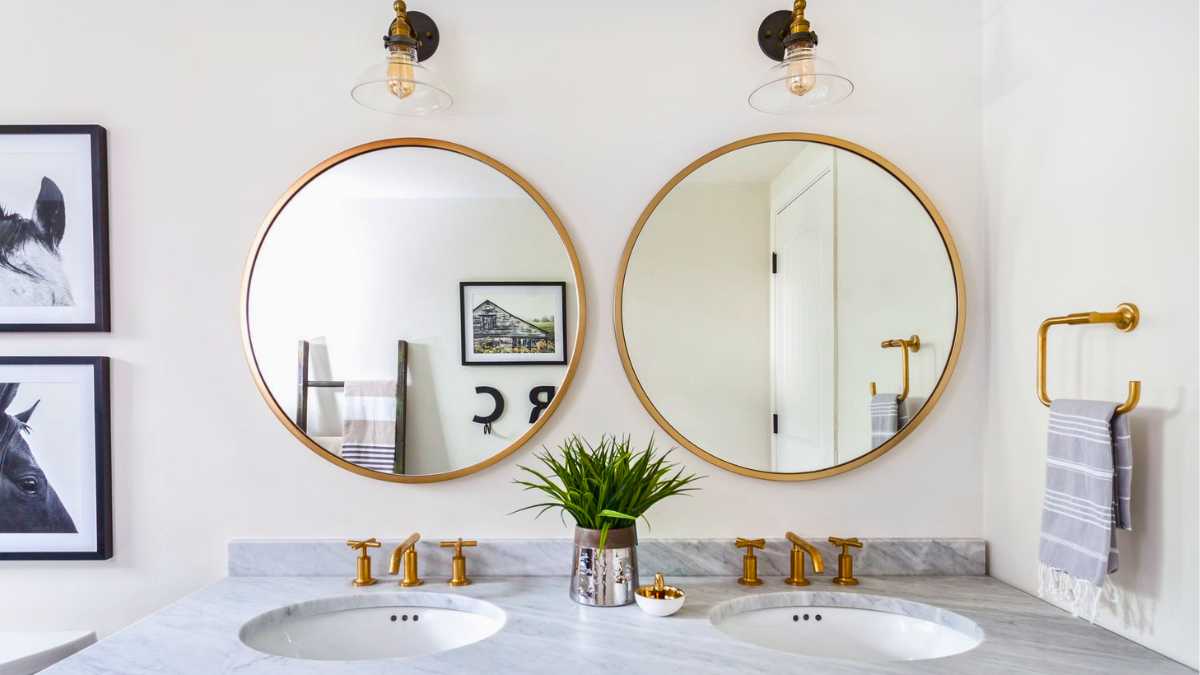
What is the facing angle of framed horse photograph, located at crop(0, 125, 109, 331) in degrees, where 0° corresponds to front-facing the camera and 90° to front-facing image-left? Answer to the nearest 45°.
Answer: approximately 0°

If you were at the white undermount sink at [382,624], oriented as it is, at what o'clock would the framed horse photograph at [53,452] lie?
The framed horse photograph is roughly at 4 o'clock from the white undermount sink.

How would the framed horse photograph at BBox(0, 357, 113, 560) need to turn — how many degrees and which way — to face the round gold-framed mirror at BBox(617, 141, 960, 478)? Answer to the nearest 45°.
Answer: approximately 45° to its left

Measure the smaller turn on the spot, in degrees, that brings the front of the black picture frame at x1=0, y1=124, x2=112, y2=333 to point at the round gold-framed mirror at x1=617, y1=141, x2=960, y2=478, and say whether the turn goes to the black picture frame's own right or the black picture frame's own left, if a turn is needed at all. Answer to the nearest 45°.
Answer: approximately 45° to the black picture frame's own left

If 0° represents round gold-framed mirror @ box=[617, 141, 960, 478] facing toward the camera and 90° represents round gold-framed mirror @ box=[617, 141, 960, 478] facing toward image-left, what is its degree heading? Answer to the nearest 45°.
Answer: approximately 0°
